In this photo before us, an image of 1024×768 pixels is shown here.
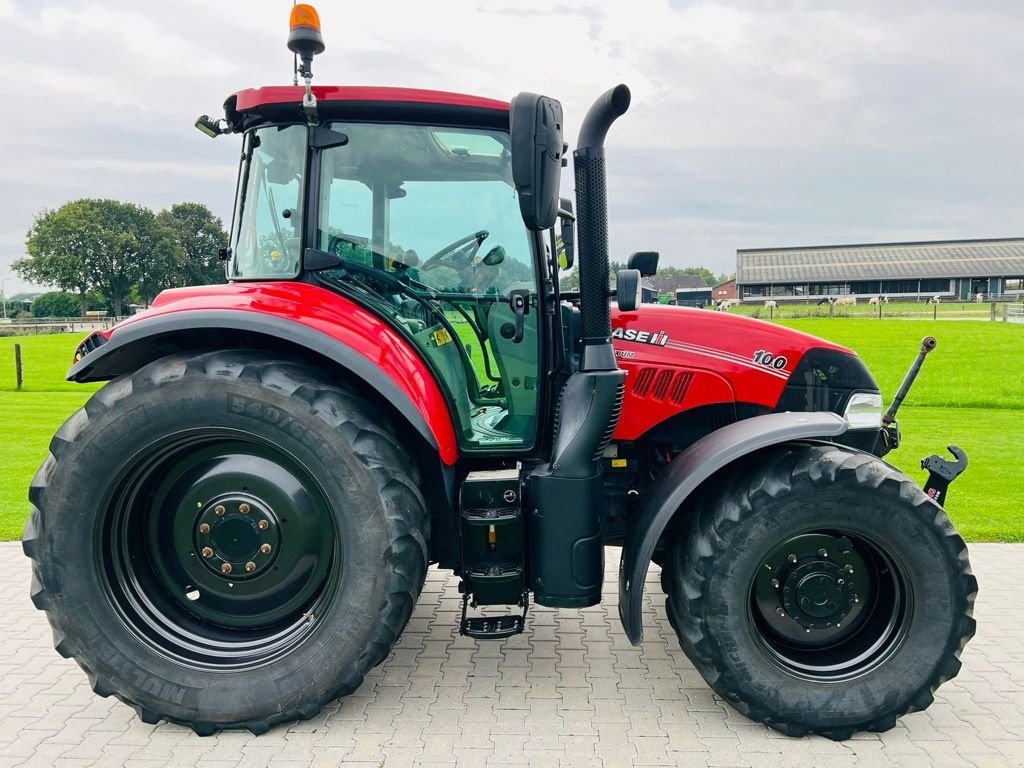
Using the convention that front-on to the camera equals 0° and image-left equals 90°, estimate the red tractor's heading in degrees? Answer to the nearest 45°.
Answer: approximately 270°
